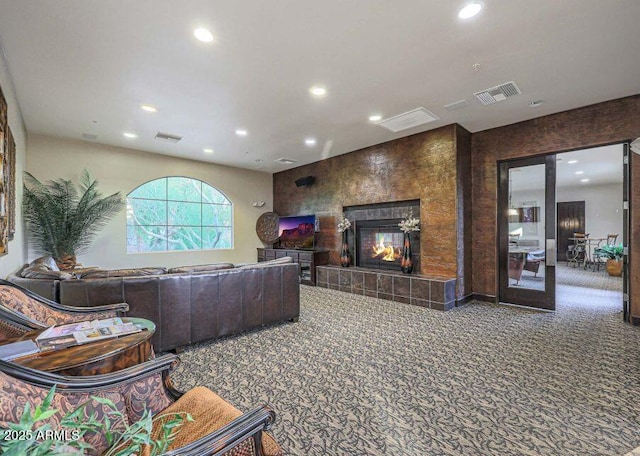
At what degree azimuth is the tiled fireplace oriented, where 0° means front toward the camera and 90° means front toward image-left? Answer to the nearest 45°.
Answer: approximately 45°

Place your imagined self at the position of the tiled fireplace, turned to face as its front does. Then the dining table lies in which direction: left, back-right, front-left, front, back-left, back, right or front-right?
back

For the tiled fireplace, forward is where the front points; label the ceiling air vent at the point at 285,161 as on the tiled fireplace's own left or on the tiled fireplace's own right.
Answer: on the tiled fireplace's own right

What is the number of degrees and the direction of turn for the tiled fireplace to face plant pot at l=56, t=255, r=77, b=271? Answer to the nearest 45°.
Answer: approximately 45° to its right

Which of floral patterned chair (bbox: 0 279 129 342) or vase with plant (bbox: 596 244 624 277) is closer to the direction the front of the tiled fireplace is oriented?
the floral patterned chair

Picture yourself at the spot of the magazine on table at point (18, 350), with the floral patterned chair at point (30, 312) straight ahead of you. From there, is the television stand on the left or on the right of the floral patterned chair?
right

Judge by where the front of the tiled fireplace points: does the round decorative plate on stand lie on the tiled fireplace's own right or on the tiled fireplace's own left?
on the tiled fireplace's own right

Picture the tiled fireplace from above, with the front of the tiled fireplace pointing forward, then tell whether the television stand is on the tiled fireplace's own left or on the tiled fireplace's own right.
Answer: on the tiled fireplace's own right

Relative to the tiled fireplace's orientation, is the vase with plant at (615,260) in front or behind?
behind

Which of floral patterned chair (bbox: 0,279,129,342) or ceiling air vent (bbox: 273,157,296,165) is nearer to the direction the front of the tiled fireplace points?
the floral patterned chair

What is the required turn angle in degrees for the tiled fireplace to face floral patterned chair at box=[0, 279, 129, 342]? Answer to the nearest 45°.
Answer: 0° — it already faces it
